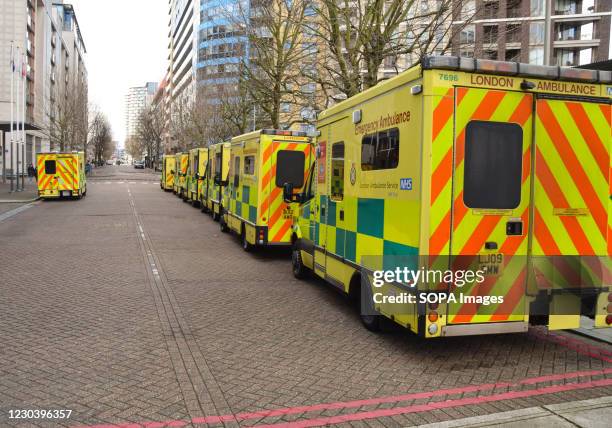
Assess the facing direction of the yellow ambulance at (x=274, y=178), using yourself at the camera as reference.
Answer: facing away from the viewer and to the left of the viewer

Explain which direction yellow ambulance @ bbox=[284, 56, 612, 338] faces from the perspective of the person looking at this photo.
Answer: facing away from the viewer and to the left of the viewer

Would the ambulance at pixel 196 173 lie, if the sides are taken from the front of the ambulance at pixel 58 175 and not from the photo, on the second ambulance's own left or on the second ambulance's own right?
on the second ambulance's own right

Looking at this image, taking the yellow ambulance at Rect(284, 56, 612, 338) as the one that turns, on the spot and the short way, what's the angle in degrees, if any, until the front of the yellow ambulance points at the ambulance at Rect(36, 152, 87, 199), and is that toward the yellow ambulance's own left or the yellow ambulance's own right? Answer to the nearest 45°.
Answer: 0° — it already faces it

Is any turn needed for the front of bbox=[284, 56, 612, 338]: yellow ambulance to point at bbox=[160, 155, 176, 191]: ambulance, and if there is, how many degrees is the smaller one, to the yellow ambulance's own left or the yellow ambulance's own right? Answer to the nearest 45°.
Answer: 0° — it already faces it

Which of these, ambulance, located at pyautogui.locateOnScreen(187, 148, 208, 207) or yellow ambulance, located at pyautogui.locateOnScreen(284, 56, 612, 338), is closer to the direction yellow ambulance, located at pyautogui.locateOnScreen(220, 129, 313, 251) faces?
the ambulance

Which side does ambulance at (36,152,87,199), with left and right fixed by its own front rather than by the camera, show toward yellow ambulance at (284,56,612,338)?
back

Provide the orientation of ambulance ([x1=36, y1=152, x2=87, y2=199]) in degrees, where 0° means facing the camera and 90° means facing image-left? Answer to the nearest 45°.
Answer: approximately 180°
